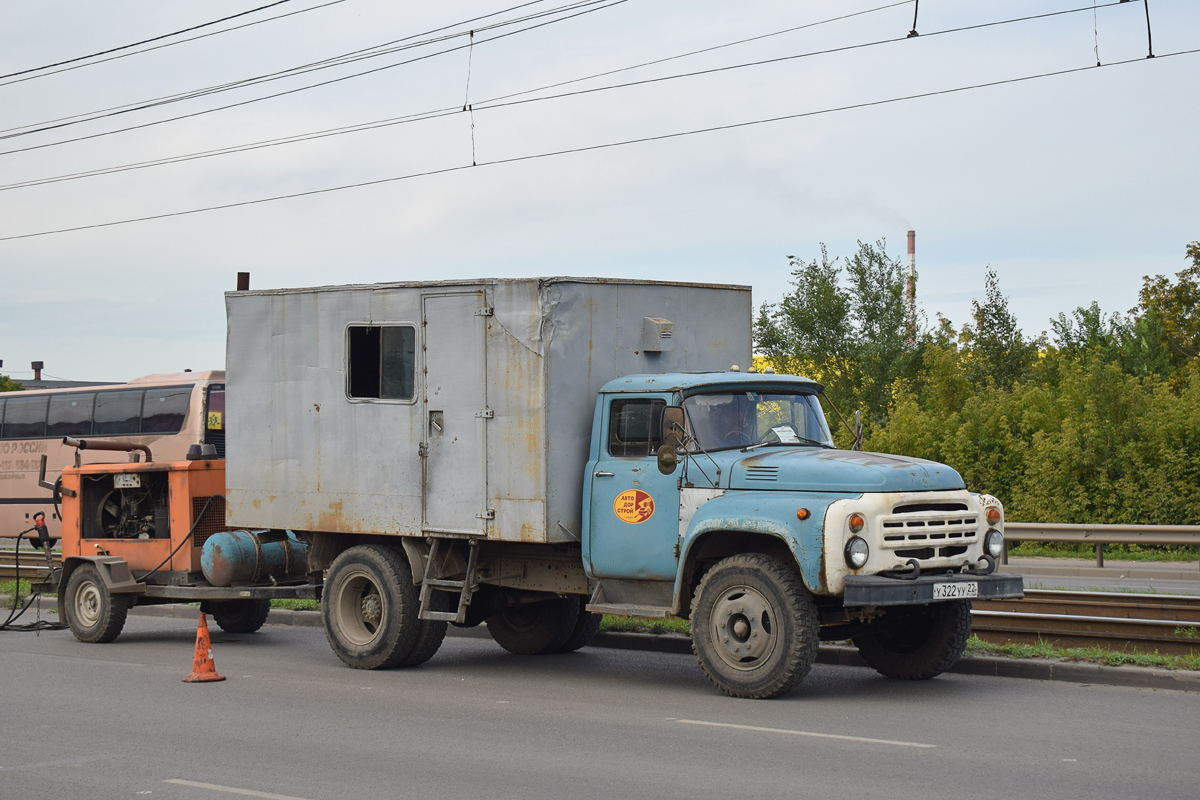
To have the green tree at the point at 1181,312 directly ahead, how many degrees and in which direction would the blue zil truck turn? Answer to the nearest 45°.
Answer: approximately 90° to its left

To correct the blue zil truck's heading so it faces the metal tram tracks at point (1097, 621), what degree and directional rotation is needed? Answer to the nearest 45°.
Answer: approximately 45° to its left

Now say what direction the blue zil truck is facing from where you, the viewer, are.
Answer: facing the viewer and to the right of the viewer

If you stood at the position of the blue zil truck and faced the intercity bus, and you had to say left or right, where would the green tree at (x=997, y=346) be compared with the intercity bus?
right

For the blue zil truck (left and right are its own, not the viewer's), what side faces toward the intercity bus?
back

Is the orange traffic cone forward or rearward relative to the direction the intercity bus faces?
rearward

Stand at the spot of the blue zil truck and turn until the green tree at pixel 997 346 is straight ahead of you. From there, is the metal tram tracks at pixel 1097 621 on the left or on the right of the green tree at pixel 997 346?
right

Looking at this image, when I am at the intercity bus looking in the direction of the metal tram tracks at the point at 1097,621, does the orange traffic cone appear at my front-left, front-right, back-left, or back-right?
front-right
